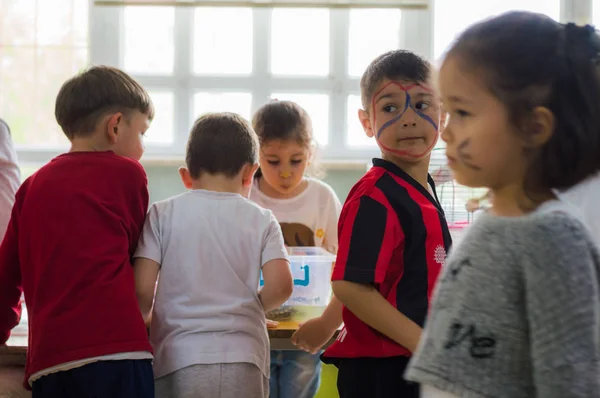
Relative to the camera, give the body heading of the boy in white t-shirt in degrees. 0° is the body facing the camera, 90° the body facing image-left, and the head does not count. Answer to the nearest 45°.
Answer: approximately 180°

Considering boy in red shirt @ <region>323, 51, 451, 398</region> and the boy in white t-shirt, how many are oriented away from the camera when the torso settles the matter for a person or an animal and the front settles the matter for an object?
1

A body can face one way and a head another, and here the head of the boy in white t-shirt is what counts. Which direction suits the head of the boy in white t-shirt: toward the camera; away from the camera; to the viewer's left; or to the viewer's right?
away from the camera

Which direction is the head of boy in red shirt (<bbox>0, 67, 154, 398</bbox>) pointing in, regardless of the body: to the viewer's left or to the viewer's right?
to the viewer's right

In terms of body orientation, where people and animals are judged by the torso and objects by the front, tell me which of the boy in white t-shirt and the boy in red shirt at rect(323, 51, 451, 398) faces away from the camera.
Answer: the boy in white t-shirt
